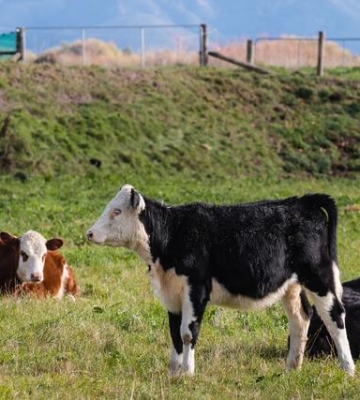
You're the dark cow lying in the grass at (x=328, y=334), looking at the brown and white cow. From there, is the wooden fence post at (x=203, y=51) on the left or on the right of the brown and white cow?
right

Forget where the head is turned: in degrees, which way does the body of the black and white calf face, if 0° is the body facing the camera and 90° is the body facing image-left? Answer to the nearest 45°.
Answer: approximately 90°

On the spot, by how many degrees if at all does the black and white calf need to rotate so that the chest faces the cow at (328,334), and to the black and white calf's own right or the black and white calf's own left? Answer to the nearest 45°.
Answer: approximately 135° to the black and white calf's own right

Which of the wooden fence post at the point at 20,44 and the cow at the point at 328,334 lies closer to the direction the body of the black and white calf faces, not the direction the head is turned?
the wooden fence post
